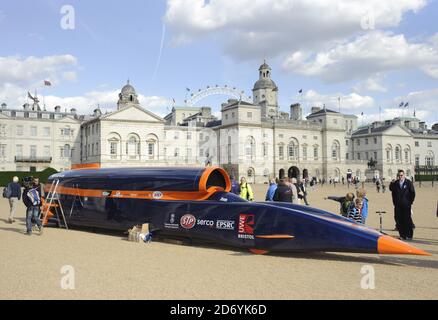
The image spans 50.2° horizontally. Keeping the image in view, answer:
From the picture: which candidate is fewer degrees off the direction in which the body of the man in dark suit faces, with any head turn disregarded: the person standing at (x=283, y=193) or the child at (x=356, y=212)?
the child

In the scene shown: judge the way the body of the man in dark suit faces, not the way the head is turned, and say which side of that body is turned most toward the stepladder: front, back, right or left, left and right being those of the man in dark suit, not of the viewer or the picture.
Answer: right

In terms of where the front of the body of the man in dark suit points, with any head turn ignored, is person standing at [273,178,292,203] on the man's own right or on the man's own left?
on the man's own right

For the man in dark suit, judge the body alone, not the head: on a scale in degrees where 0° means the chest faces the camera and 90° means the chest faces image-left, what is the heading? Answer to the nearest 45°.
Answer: approximately 0°

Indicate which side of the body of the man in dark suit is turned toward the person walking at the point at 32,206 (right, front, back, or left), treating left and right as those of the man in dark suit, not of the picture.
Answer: right
